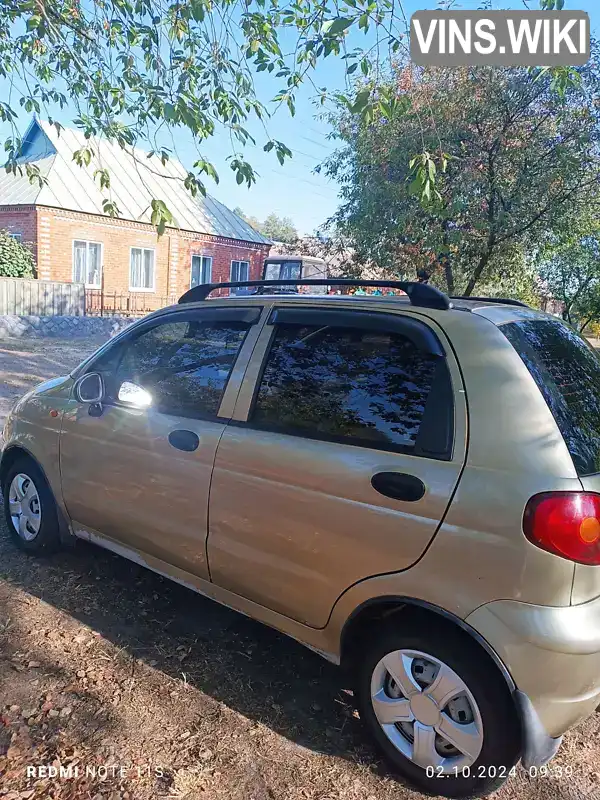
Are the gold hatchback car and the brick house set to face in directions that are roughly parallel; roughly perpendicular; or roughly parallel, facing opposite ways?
roughly parallel, facing opposite ways

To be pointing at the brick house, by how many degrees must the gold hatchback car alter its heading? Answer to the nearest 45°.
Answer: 0° — it already faces it

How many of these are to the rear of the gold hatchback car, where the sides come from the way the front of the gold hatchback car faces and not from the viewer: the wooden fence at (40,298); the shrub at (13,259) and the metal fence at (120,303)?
0

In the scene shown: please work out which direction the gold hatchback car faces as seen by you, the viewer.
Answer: facing away from the viewer and to the left of the viewer

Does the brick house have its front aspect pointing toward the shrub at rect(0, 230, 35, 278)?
no

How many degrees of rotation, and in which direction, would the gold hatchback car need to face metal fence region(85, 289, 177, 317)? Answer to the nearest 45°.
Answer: approximately 45° to its right

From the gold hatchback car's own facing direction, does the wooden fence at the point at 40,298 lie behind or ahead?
ahead

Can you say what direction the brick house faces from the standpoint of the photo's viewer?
facing the viewer and to the right of the viewer
